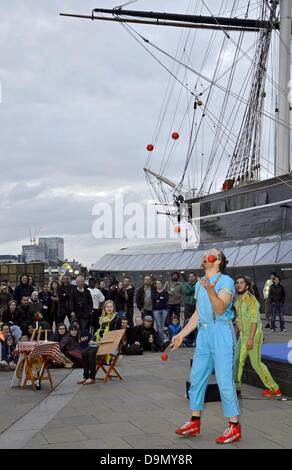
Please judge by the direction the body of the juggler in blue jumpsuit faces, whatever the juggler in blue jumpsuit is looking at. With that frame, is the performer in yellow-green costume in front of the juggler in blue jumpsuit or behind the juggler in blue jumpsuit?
behind

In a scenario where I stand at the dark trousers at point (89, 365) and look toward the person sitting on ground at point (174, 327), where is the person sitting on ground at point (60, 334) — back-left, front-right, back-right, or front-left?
front-left

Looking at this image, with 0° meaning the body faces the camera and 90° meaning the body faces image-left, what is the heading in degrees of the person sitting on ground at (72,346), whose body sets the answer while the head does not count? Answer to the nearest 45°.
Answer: approximately 315°

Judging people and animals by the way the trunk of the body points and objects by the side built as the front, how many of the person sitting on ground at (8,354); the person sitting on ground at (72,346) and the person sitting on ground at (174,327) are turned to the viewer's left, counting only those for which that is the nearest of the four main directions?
0

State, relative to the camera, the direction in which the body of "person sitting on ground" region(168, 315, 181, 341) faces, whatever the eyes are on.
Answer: toward the camera

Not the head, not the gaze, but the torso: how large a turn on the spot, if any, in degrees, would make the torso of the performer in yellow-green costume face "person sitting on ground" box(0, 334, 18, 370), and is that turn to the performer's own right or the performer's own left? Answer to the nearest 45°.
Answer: approximately 90° to the performer's own right

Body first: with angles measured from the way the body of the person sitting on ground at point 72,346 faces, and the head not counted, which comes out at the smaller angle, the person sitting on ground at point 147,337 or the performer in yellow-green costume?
the performer in yellow-green costume

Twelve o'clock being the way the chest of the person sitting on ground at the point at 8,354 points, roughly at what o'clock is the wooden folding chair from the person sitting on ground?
The wooden folding chair is roughly at 10 o'clock from the person sitting on ground.

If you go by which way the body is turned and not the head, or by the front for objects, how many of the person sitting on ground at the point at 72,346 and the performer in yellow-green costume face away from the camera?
0

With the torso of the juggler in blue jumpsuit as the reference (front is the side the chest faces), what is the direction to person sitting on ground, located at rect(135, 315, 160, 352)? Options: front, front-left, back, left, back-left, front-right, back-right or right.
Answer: back-right

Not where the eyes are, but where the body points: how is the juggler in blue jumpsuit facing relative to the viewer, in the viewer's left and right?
facing the viewer and to the left of the viewer

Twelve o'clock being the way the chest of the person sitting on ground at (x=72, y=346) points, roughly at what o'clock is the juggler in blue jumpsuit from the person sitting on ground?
The juggler in blue jumpsuit is roughly at 1 o'clock from the person sitting on ground.

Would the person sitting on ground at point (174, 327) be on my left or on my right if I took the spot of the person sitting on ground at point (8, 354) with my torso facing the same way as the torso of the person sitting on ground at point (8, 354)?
on my left

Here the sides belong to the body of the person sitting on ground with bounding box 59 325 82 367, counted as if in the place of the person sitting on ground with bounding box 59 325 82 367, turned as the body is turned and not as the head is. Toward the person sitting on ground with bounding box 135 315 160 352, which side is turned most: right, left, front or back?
left

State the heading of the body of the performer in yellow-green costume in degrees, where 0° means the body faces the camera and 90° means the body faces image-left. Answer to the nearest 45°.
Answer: approximately 45°
